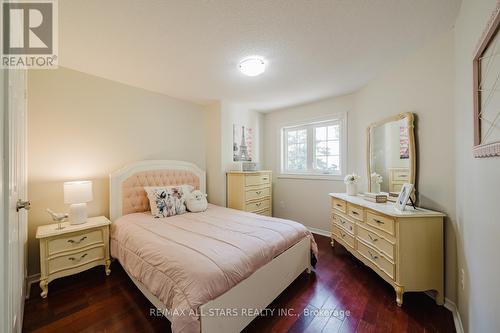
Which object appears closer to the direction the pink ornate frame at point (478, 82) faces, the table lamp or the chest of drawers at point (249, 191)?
the table lamp

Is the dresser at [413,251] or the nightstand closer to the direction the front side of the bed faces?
the dresser

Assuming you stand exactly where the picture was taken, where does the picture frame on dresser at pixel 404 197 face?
facing the viewer and to the left of the viewer

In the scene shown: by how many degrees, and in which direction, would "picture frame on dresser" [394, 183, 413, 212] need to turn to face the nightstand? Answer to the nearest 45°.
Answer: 0° — it already faces it

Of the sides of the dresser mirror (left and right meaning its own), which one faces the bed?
front

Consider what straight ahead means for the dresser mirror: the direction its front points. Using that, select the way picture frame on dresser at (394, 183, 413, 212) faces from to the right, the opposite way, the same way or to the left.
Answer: the same way

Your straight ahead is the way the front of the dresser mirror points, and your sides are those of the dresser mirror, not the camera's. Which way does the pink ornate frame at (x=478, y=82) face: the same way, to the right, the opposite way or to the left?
the same way

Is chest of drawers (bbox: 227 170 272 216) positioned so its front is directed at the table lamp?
no

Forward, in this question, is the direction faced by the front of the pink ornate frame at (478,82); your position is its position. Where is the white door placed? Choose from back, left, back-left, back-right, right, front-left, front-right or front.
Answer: front

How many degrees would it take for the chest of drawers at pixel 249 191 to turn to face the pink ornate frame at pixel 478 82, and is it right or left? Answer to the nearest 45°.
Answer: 0° — it already faces it

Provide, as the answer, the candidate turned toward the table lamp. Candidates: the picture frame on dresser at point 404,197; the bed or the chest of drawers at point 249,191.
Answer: the picture frame on dresser

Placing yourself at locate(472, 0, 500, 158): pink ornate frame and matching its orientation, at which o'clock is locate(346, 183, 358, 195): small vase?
The small vase is roughly at 3 o'clock from the pink ornate frame.

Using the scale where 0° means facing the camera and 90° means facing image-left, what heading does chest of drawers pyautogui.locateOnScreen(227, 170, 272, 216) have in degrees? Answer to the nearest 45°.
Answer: approximately 315°

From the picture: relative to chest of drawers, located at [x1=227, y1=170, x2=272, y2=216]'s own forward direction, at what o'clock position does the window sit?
The window is roughly at 10 o'clock from the chest of drawers.

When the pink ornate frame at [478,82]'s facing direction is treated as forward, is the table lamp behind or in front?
in front

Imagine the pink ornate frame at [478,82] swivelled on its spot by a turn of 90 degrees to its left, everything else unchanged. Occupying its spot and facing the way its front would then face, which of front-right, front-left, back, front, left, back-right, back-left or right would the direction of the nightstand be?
right

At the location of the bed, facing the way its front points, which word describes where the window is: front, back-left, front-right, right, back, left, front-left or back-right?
left

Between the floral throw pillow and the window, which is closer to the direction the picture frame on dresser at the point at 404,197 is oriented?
the floral throw pillow

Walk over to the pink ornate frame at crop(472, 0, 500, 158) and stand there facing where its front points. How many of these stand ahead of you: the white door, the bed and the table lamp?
3

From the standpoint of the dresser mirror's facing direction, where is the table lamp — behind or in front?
in front
